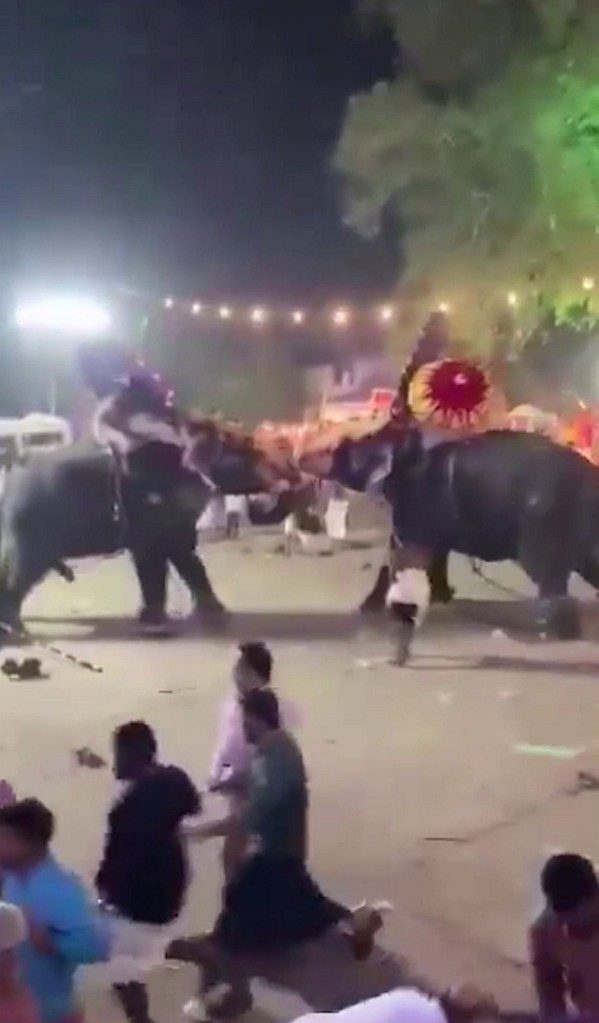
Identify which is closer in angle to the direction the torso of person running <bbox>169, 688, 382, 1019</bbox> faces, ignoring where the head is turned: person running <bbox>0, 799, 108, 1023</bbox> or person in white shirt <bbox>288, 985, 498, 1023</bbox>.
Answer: the person running

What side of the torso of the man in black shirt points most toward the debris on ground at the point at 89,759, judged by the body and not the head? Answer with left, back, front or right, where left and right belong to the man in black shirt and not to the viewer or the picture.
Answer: right

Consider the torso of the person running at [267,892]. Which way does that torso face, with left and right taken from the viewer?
facing to the left of the viewer

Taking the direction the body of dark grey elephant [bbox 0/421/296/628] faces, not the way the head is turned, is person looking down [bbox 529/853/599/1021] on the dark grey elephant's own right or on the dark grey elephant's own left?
on the dark grey elephant's own right

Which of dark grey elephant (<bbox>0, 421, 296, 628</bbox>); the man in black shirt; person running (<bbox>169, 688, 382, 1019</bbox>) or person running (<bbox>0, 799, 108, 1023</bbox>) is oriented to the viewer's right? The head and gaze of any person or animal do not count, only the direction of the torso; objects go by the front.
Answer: the dark grey elephant

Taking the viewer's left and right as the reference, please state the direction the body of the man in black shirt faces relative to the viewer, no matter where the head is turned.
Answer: facing to the left of the viewer

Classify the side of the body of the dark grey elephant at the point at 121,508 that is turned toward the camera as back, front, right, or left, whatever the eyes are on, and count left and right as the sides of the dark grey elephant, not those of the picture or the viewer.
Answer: right

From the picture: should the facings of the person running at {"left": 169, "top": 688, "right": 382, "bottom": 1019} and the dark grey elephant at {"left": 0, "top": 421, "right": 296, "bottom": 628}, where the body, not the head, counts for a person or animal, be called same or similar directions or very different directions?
very different directions

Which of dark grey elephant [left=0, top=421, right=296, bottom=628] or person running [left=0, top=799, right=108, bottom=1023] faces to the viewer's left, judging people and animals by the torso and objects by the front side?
the person running

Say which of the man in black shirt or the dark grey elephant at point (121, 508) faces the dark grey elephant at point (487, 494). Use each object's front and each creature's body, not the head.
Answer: the dark grey elephant at point (121, 508)

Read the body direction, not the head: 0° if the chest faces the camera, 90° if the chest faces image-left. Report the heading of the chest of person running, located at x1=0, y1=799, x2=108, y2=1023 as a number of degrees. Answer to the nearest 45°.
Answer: approximately 90°

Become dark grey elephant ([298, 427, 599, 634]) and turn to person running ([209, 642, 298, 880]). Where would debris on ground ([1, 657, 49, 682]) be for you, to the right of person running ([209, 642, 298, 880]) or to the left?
right

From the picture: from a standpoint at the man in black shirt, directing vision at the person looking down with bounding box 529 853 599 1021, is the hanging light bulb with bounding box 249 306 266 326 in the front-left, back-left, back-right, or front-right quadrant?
back-left

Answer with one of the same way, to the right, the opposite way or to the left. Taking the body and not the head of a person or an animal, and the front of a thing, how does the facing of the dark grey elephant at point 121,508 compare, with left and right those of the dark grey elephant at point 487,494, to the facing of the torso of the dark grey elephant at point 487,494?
the opposite way

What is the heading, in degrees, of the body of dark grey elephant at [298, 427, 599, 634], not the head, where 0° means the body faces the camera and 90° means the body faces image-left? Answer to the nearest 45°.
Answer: approximately 90°
